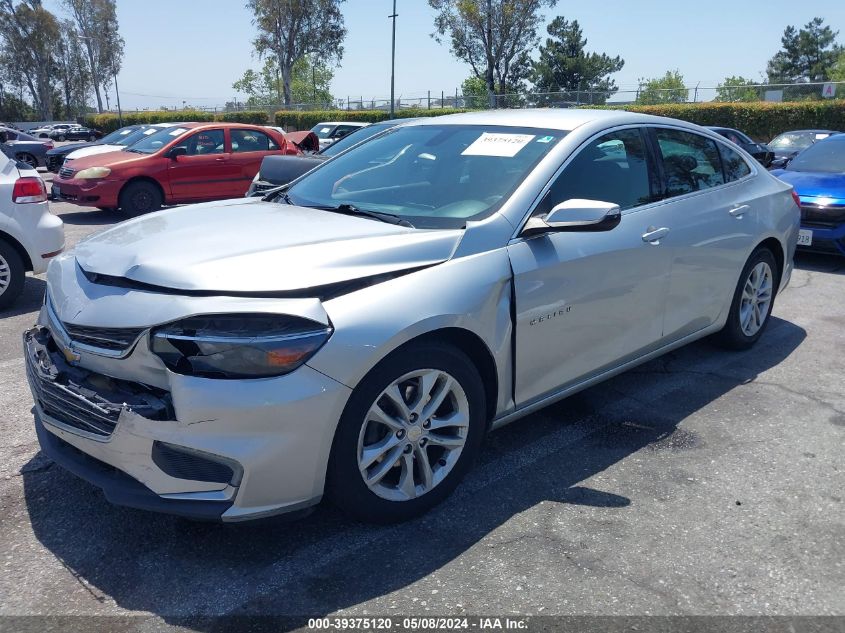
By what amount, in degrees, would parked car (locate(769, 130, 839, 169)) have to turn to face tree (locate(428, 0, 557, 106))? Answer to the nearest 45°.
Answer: approximately 90° to its right

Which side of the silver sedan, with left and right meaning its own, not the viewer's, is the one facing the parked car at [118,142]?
right

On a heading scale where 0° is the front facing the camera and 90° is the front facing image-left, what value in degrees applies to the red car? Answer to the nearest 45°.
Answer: approximately 45°

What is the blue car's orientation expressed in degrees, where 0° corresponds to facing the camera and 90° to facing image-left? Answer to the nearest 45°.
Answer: approximately 45°

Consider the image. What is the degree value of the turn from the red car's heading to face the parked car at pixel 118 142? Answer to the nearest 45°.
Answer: approximately 135° to its right

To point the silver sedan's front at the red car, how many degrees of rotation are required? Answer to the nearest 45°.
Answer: approximately 135° to its right

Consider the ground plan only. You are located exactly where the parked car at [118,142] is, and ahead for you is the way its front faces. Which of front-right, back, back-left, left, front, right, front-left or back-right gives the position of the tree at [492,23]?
back

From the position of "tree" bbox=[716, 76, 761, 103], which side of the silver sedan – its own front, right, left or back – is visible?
back
